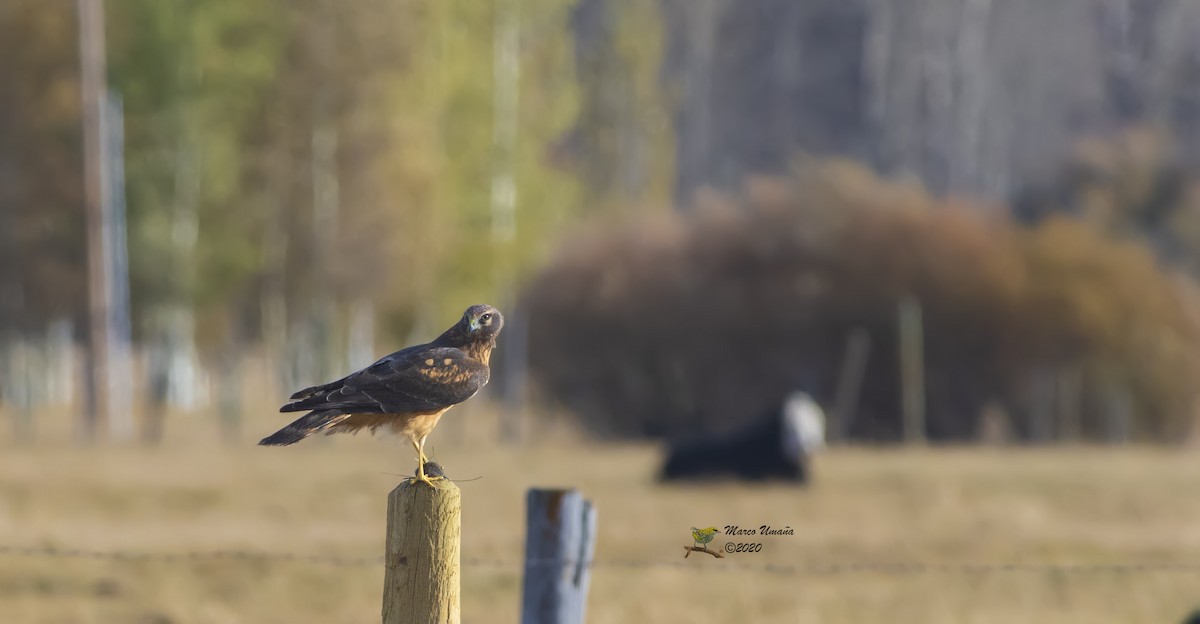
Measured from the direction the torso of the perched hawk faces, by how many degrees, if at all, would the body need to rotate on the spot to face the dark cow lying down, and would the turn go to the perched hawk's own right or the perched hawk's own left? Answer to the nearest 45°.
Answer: approximately 90° to the perched hawk's own left

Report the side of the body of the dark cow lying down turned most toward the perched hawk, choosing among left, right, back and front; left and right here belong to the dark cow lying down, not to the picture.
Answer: right

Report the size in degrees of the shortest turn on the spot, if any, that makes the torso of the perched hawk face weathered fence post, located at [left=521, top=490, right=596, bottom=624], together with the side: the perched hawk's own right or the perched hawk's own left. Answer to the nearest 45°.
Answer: approximately 45° to the perched hawk's own left

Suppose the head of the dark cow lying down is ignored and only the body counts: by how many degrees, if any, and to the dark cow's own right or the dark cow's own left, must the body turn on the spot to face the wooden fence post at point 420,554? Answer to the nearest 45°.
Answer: approximately 90° to the dark cow's own right

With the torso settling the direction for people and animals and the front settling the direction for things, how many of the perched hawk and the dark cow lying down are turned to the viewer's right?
2

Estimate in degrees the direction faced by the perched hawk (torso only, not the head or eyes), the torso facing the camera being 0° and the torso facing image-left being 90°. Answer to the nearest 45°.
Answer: approximately 270°

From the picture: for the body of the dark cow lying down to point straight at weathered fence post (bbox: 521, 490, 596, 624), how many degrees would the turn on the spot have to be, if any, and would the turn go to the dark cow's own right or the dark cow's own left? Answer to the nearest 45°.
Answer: approximately 90° to the dark cow's own right

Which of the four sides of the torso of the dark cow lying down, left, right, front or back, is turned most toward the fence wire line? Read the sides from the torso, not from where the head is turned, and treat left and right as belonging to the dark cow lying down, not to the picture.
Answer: right

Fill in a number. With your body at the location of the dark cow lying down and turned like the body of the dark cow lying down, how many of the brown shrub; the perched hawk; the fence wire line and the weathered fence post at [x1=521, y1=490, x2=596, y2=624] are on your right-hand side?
3

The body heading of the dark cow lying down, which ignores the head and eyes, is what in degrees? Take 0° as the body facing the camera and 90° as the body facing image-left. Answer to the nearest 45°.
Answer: approximately 270°

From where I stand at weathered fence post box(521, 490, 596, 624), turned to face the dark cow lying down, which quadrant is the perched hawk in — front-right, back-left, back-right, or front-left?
back-left

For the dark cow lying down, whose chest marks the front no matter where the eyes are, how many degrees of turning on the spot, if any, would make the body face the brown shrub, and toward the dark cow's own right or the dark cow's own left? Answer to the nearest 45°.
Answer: approximately 90° to the dark cow's own left
